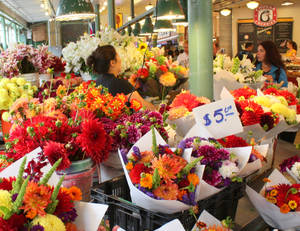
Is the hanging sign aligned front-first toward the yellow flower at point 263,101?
yes

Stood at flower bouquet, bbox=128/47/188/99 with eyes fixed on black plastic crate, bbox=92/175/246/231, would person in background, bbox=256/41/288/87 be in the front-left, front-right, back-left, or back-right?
back-left

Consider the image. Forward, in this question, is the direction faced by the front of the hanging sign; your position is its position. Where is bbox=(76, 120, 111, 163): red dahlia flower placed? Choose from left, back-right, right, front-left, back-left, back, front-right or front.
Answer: front

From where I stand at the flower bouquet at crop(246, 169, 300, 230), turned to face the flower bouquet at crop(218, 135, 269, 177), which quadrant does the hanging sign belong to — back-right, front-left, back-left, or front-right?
front-right

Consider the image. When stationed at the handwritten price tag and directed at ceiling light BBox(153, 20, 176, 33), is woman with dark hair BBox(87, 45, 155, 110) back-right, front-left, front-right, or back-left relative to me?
front-left

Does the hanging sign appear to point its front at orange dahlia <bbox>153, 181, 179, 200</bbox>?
yes

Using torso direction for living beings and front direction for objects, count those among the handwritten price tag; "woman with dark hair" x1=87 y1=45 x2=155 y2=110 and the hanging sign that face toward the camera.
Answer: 2

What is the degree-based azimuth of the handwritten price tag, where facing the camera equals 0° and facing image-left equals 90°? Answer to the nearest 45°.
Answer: approximately 0°

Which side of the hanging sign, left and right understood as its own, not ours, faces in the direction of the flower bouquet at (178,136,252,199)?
front

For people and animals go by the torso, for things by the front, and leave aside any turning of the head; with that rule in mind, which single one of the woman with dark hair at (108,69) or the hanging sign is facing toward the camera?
the hanging sign

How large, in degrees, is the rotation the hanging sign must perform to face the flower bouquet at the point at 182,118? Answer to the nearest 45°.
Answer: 0° — it already faces it

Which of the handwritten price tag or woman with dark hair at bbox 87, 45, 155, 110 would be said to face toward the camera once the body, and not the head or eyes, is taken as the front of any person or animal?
the handwritten price tag

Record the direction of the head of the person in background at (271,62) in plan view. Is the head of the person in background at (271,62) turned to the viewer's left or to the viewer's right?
to the viewer's left

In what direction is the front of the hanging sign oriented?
toward the camera

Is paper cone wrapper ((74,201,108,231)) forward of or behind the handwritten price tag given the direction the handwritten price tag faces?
forward
